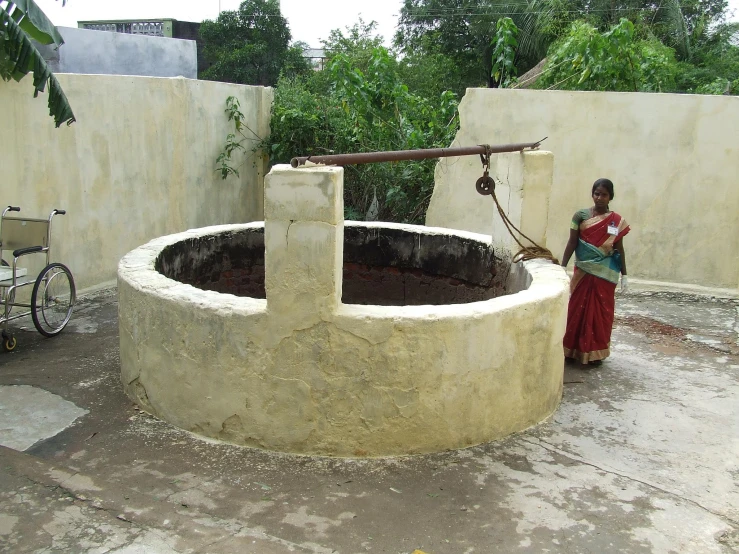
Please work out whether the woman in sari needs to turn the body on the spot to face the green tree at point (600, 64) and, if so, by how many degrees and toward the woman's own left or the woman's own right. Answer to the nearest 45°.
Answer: approximately 180°

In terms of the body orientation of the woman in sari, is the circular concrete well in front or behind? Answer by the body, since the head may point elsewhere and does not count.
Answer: in front

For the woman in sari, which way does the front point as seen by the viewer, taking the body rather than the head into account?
toward the camera

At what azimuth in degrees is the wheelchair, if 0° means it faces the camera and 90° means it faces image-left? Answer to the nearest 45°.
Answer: approximately 45°

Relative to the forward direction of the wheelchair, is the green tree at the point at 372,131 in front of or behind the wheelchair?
behind

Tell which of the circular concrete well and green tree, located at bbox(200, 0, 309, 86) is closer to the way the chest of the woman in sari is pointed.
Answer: the circular concrete well

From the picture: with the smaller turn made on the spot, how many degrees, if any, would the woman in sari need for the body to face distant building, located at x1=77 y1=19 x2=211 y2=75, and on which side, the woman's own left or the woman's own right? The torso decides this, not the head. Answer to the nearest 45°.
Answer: approximately 135° to the woman's own right

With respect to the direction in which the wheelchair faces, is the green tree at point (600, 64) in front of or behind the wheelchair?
behind

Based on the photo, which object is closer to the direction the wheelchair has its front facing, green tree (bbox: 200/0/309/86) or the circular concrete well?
the circular concrete well

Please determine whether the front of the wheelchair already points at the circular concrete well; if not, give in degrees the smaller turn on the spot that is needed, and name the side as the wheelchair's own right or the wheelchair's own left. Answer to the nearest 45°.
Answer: approximately 90° to the wheelchair's own left

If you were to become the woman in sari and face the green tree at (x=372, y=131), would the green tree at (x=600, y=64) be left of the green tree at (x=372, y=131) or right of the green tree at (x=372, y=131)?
right

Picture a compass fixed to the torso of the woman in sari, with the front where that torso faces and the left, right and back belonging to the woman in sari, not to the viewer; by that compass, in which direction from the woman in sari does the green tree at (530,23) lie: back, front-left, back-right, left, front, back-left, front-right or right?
back
